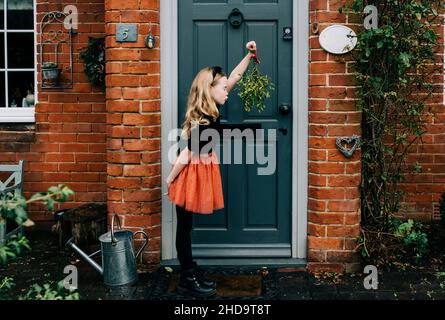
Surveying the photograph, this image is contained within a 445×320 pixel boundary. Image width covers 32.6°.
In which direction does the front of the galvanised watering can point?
to the viewer's left

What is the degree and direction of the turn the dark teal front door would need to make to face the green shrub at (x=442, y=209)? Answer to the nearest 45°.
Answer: approximately 90° to its left

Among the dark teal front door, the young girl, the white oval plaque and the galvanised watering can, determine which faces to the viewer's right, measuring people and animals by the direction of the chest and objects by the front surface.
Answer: the young girl

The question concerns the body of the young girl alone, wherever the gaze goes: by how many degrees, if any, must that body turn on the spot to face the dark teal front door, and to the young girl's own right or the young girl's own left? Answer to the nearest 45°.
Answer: approximately 45° to the young girl's own left

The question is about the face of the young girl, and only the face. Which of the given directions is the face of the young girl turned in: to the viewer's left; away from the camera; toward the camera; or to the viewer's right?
to the viewer's right

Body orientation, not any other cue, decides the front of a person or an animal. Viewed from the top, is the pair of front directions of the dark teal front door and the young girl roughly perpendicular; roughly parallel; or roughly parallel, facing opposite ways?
roughly perpendicular

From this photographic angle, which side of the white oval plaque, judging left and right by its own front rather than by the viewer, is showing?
front

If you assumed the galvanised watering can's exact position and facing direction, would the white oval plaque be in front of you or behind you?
behind

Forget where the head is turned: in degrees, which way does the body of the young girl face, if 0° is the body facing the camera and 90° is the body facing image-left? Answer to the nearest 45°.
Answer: approximately 270°

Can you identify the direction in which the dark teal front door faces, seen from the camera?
facing the viewer

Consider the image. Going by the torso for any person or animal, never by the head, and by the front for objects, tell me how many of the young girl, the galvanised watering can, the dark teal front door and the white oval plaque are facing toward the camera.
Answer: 2

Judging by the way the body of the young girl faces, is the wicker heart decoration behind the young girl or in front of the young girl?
in front
